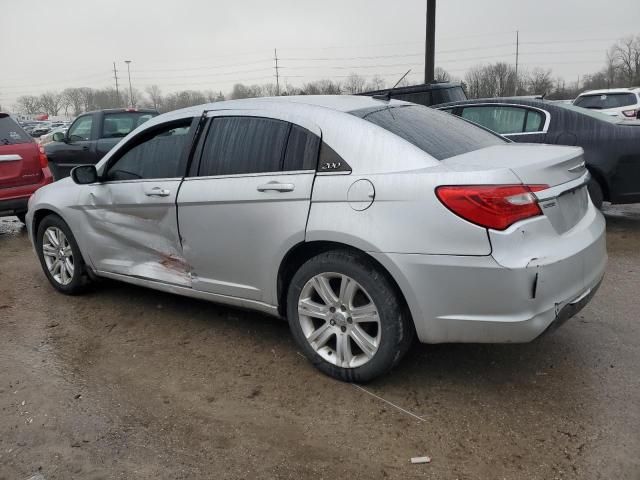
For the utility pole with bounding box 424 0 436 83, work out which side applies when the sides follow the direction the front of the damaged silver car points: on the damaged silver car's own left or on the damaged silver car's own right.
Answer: on the damaged silver car's own right

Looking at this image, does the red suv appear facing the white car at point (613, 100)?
no

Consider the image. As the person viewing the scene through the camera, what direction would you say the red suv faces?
facing away from the viewer and to the left of the viewer

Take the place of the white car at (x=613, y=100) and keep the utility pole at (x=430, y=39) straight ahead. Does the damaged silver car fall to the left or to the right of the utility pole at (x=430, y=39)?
left

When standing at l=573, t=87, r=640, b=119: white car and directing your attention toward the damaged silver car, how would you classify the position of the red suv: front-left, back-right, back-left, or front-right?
front-right

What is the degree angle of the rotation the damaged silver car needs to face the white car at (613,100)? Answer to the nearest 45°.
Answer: approximately 90° to its right

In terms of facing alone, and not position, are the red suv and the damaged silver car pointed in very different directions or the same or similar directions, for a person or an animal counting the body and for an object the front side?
same or similar directions

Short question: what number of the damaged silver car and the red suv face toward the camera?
0

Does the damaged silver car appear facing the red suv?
yes

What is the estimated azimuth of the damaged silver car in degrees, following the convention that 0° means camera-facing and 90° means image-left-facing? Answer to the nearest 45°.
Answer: approximately 135°
